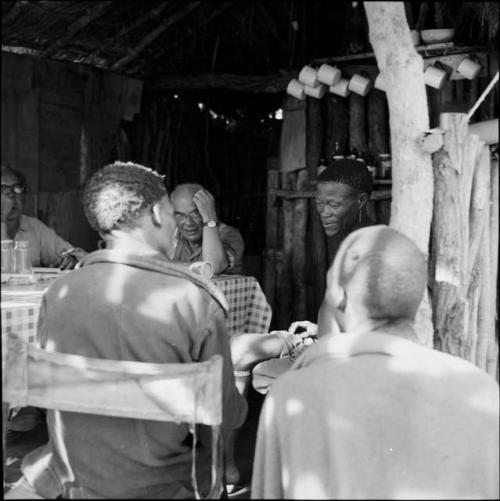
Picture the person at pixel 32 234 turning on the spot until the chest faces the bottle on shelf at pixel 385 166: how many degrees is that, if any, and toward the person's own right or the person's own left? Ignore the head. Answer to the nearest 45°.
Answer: approximately 90° to the person's own left

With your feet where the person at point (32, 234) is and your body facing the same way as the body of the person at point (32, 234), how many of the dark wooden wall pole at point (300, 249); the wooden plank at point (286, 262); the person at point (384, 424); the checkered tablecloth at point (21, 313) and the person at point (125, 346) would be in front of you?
3

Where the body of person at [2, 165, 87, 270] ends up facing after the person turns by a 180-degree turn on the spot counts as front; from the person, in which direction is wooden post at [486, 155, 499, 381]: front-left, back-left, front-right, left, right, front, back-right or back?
back-right

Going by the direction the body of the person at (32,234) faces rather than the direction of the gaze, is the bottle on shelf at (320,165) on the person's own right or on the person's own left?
on the person's own left

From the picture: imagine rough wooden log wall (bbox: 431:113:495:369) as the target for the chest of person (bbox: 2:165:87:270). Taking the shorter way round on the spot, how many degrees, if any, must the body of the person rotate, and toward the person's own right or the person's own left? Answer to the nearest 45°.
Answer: approximately 45° to the person's own left

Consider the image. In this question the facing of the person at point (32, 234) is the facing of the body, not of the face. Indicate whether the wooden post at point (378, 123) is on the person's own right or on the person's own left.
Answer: on the person's own left
